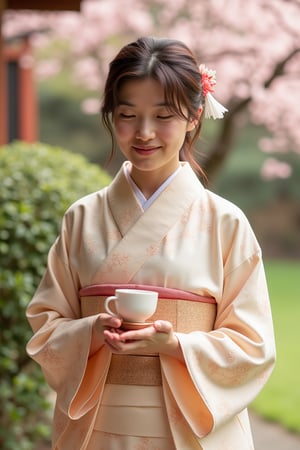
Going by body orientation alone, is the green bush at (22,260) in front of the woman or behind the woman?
behind

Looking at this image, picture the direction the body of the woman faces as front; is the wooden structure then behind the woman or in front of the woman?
behind

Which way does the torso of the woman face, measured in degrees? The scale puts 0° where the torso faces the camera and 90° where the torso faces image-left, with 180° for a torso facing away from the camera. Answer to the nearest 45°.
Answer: approximately 0°

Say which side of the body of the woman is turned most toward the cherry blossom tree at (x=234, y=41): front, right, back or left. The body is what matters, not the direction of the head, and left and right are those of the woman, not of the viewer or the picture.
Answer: back
